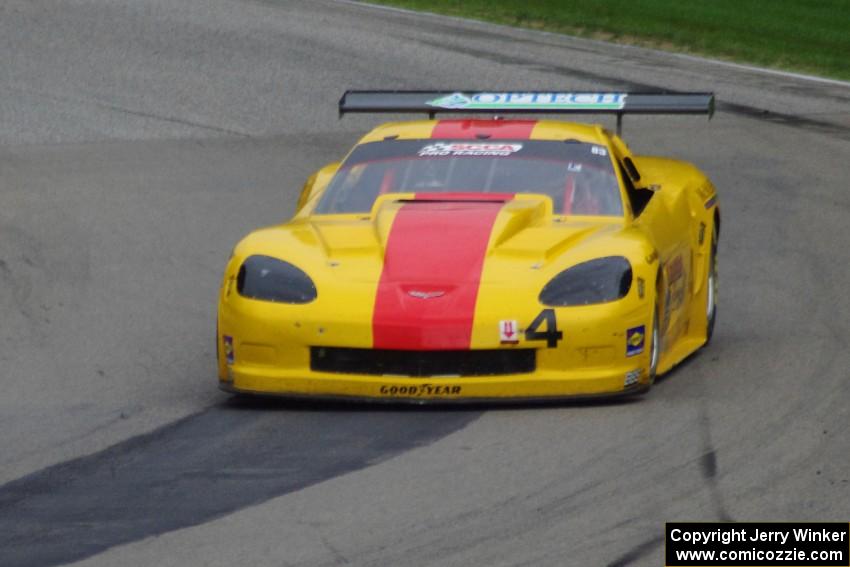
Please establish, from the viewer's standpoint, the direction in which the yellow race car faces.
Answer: facing the viewer
